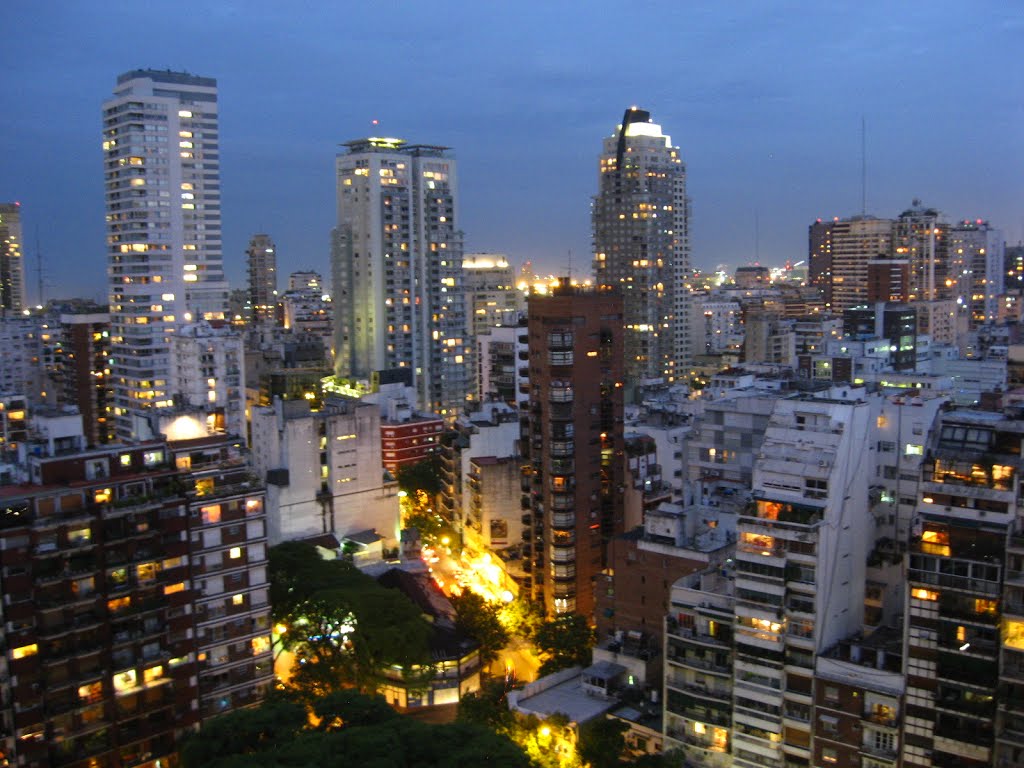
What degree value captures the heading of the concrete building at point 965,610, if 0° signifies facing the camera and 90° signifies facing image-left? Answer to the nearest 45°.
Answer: approximately 0°

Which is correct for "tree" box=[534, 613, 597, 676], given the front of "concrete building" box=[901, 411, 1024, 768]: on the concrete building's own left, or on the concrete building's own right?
on the concrete building's own right

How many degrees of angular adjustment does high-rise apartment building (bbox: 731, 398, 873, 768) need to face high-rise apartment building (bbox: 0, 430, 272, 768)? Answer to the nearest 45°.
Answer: approximately 45° to its right

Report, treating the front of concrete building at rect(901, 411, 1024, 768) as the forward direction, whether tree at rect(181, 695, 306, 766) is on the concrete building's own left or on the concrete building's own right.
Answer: on the concrete building's own right

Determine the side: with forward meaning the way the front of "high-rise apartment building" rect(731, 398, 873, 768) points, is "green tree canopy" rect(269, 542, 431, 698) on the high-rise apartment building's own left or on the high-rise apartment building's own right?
on the high-rise apartment building's own right

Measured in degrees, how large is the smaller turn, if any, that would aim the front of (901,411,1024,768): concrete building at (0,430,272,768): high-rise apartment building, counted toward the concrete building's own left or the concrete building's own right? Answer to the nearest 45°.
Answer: approximately 90° to the concrete building's own right

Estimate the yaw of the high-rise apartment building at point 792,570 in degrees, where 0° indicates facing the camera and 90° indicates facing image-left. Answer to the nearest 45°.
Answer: approximately 45°

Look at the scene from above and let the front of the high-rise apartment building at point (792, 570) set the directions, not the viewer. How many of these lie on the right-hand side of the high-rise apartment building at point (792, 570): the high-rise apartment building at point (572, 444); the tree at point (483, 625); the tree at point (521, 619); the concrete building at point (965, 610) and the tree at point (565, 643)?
4

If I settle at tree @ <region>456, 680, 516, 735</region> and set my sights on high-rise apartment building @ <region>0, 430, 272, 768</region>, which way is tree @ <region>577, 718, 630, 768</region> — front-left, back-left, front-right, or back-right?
back-left

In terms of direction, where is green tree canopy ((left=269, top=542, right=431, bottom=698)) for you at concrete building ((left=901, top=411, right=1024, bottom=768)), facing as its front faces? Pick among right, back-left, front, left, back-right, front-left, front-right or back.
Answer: right

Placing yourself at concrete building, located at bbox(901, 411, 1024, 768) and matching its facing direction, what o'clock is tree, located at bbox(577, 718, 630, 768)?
The tree is roughly at 3 o'clock from the concrete building.
